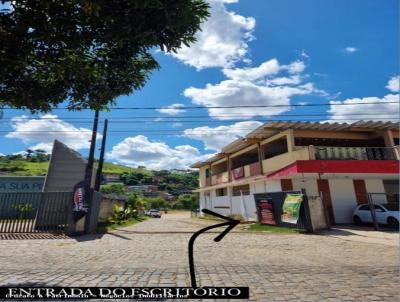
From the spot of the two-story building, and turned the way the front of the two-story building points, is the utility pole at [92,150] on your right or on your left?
on your right

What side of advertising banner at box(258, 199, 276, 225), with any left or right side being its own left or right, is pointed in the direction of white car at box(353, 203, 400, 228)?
left

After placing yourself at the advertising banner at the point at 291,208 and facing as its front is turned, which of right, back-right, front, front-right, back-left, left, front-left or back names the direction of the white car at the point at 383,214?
back-left

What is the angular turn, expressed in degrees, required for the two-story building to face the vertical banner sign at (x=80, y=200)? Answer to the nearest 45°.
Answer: approximately 45° to its right

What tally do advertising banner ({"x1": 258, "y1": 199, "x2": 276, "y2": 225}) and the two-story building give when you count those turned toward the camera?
2

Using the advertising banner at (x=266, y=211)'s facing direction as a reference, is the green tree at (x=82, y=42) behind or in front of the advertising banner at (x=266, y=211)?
in front

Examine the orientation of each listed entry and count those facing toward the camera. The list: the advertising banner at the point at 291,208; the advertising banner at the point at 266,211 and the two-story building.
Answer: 3

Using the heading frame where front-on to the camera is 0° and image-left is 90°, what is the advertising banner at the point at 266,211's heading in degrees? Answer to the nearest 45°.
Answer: approximately 0°

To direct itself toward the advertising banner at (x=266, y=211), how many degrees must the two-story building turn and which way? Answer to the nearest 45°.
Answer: approximately 45° to its right
